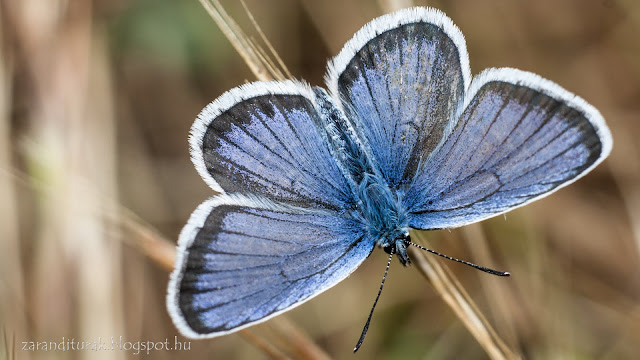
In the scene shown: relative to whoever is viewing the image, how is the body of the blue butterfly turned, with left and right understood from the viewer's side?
facing the viewer and to the right of the viewer
